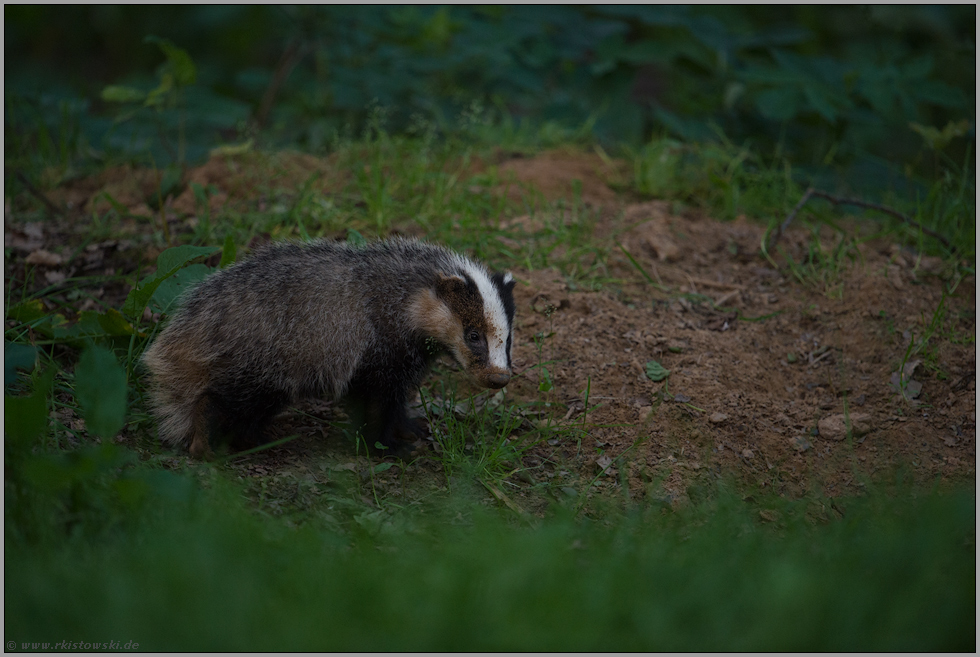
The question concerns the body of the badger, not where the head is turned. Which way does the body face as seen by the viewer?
to the viewer's right

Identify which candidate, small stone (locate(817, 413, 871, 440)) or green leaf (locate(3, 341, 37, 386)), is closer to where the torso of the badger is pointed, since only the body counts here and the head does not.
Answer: the small stone

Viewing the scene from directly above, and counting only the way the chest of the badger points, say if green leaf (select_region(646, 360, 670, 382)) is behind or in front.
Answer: in front

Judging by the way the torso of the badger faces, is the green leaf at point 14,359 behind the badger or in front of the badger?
behind

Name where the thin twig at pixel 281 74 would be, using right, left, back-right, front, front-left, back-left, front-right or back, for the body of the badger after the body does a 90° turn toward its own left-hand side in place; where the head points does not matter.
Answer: front

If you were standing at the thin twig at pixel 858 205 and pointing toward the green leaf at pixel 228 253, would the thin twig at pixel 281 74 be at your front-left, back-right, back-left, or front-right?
front-right

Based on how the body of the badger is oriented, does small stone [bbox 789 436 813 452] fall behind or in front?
in front

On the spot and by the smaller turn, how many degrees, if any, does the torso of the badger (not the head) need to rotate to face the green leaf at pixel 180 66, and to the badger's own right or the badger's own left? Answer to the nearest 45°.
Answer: approximately 90° to the badger's own left

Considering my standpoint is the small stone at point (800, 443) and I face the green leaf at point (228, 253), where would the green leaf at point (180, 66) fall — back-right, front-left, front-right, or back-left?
front-right

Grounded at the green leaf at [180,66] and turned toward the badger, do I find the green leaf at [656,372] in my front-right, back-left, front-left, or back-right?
front-left
